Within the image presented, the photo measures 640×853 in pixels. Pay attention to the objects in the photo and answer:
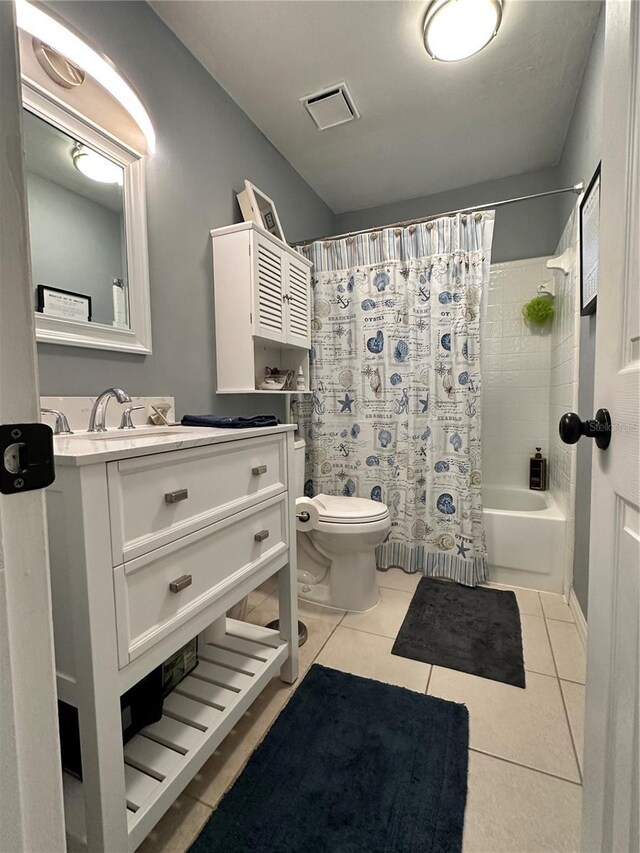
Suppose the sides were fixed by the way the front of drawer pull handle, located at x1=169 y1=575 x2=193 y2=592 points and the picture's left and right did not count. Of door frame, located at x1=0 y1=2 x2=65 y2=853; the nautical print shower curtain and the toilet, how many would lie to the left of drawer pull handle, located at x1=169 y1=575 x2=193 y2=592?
2

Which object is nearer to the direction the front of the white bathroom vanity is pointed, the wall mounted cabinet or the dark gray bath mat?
the dark gray bath mat

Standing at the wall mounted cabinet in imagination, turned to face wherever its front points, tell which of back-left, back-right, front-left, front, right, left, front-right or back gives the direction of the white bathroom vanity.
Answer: front-right

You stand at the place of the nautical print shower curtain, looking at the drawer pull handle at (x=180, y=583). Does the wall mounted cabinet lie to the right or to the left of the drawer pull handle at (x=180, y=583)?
right

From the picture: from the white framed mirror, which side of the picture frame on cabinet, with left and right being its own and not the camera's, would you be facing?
right

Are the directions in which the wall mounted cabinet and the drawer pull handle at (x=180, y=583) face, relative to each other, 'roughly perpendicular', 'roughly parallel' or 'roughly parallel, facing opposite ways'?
roughly parallel

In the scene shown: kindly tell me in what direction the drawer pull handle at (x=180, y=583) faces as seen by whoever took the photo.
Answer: facing the viewer and to the right of the viewer

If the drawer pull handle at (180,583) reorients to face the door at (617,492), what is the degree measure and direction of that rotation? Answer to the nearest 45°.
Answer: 0° — it already faces it

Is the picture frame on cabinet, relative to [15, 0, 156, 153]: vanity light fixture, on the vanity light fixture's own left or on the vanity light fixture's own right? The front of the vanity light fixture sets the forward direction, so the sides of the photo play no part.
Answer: on the vanity light fixture's own left

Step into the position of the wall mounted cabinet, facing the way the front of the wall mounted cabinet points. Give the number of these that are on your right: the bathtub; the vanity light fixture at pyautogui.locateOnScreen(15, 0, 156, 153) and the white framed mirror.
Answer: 2

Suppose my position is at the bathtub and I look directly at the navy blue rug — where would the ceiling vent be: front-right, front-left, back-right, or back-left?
front-right

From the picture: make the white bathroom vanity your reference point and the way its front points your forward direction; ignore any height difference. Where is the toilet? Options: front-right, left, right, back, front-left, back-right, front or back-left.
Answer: left
